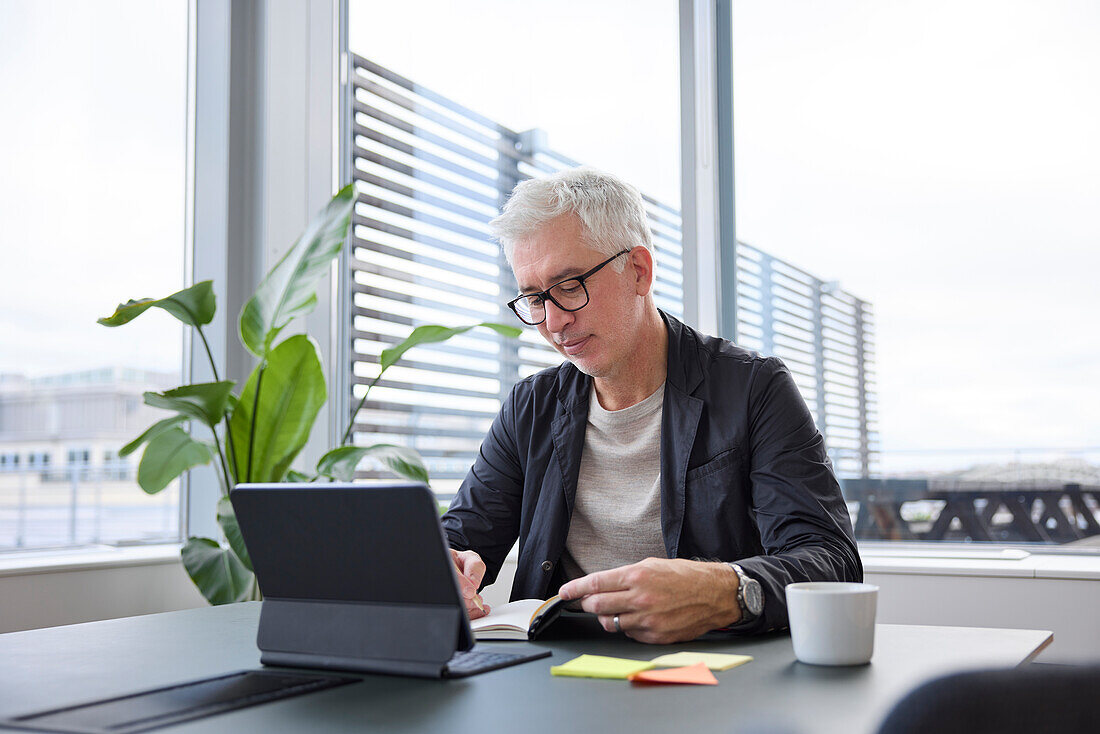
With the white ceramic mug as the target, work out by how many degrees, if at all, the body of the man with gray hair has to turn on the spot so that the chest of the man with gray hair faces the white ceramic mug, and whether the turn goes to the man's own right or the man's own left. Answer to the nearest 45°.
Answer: approximately 45° to the man's own left

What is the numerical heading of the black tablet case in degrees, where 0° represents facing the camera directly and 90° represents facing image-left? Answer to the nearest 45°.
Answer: approximately 225°

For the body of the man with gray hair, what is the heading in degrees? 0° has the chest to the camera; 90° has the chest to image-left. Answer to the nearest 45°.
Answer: approximately 45°

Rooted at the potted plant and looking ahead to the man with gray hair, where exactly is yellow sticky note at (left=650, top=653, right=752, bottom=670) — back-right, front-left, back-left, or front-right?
front-right

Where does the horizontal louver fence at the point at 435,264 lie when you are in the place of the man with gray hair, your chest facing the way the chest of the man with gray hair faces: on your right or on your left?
on your right

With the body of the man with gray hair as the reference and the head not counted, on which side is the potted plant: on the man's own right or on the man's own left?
on the man's own right

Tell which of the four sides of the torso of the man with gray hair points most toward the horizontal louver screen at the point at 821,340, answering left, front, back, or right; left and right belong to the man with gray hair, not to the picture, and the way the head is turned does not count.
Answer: back

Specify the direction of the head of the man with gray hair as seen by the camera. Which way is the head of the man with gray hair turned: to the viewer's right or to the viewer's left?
to the viewer's left

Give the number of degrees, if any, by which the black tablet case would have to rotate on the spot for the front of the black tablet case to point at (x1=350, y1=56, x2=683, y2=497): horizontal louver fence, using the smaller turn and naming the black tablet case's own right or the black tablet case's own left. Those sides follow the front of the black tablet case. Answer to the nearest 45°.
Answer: approximately 45° to the black tablet case's own left

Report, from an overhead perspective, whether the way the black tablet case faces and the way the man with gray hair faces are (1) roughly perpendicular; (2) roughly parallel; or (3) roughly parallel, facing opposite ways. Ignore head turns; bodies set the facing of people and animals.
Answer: roughly parallel, facing opposite ways

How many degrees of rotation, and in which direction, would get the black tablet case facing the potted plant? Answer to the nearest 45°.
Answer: approximately 45° to its left

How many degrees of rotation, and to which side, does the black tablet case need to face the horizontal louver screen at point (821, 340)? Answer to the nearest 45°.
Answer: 0° — it already faces it

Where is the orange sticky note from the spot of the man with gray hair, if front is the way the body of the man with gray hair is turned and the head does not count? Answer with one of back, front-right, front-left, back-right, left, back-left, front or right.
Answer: front-left
